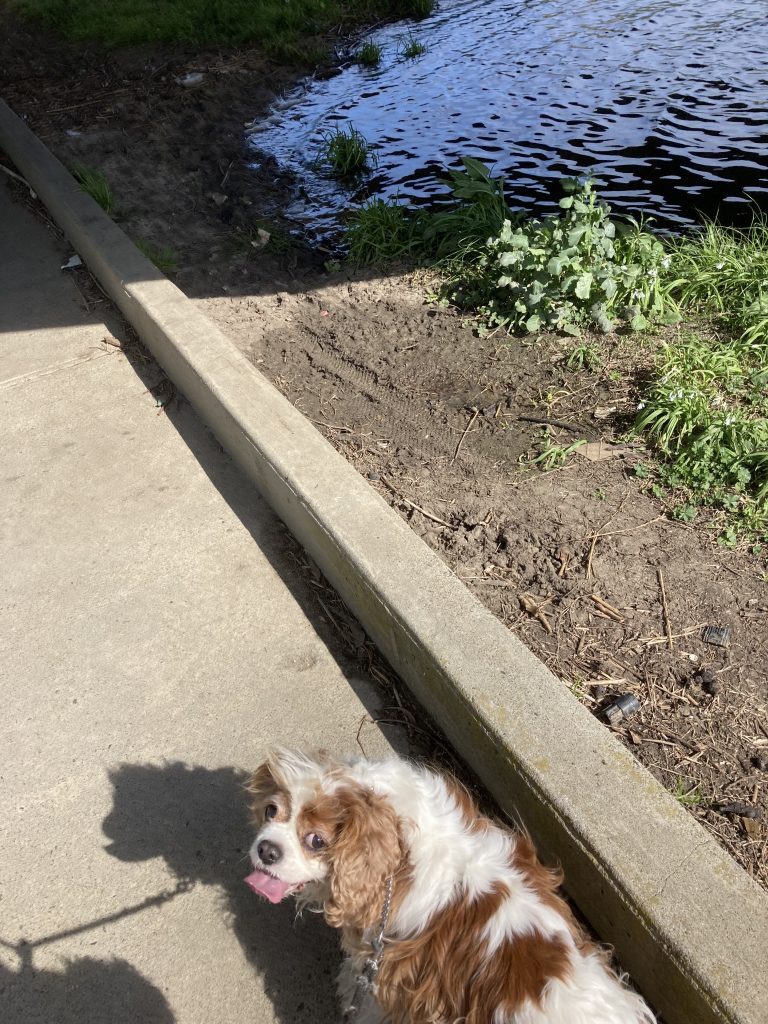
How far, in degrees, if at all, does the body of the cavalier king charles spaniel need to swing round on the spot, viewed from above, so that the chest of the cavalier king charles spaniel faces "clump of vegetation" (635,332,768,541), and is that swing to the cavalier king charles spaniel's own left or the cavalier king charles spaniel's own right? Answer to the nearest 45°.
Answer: approximately 135° to the cavalier king charles spaniel's own right

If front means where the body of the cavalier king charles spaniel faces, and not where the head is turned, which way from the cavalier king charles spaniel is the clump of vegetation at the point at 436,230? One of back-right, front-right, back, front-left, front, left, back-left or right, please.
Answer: right

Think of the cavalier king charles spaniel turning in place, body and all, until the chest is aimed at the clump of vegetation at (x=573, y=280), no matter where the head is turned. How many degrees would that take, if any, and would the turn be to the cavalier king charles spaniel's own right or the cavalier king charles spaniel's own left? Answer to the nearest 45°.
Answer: approximately 90° to the cavalier king charles spaniel's own right

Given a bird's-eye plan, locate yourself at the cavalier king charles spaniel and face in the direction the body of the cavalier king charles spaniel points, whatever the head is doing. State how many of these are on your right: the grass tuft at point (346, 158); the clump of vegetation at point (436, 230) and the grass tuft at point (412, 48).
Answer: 3

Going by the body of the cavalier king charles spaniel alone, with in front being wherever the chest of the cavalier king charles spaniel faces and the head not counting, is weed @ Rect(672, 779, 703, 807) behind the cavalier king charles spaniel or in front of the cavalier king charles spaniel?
behind

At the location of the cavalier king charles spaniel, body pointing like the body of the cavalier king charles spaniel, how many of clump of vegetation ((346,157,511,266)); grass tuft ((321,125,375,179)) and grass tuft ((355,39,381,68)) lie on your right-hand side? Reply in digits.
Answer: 3

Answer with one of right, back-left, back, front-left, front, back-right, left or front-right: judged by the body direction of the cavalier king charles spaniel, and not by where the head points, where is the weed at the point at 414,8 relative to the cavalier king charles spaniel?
right

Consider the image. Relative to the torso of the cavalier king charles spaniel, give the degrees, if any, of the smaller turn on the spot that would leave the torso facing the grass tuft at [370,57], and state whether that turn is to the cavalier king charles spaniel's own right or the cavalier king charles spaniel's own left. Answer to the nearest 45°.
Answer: approximately 90° to the cavalier king charles spaniel's own right

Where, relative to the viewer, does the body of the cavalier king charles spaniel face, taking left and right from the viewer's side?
facing to the left of the viewer

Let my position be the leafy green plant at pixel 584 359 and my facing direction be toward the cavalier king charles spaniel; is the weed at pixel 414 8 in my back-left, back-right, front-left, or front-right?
back-right

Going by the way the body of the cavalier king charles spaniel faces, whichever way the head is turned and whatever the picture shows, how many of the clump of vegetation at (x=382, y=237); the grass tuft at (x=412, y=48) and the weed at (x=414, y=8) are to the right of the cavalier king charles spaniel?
3

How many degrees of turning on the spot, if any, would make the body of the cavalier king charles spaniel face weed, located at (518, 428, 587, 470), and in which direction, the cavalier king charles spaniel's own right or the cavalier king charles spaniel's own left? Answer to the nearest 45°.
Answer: approximately 90° to the cavalier king charles spaniel's own right
